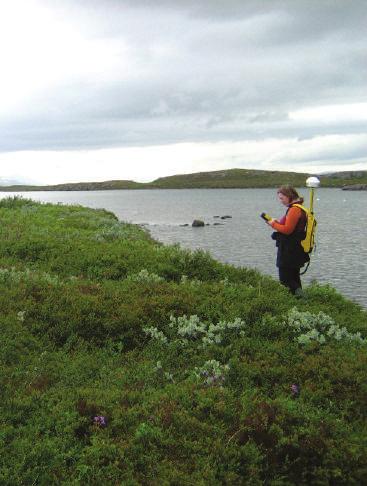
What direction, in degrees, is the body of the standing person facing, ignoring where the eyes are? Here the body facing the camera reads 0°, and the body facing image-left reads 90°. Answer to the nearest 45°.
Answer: approximately 90°

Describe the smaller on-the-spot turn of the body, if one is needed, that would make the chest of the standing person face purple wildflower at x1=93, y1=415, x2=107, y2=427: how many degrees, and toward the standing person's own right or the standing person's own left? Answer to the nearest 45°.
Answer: approximately 90° to the standing person's own left

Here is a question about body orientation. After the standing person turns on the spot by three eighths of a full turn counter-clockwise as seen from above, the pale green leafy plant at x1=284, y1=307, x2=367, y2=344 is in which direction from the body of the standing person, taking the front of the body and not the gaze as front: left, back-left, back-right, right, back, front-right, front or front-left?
front-right
